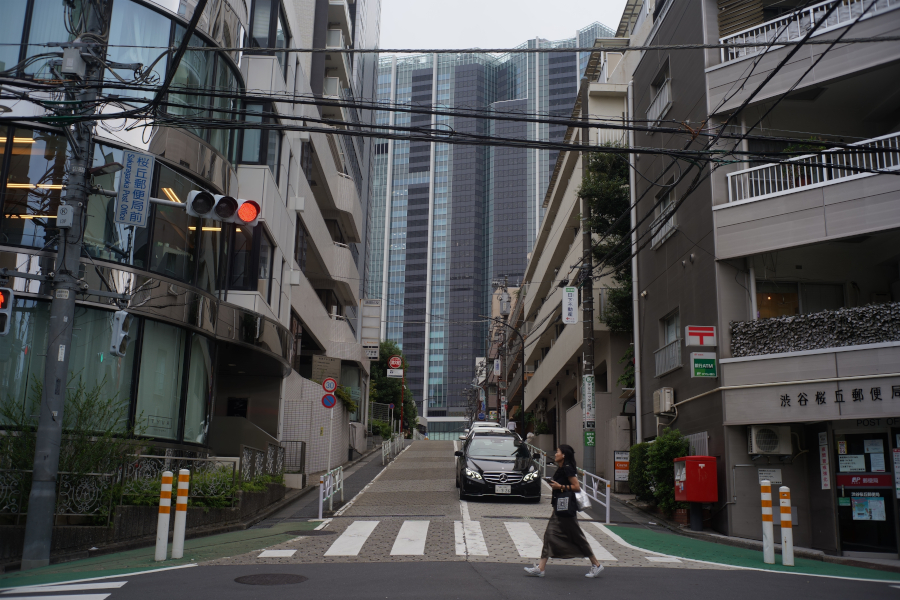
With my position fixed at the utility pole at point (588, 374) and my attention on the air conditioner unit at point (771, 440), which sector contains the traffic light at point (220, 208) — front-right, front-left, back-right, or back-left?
front-right

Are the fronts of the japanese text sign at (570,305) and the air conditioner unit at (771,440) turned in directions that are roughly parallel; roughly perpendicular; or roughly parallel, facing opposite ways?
roughly parallel

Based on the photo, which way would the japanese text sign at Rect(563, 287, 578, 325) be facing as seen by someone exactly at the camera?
facing the viewer

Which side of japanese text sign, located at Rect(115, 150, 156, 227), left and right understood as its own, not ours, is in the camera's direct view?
front

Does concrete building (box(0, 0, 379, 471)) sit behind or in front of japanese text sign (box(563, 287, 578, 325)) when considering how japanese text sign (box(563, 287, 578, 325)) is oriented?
in front

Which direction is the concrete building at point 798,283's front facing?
toward the camera
